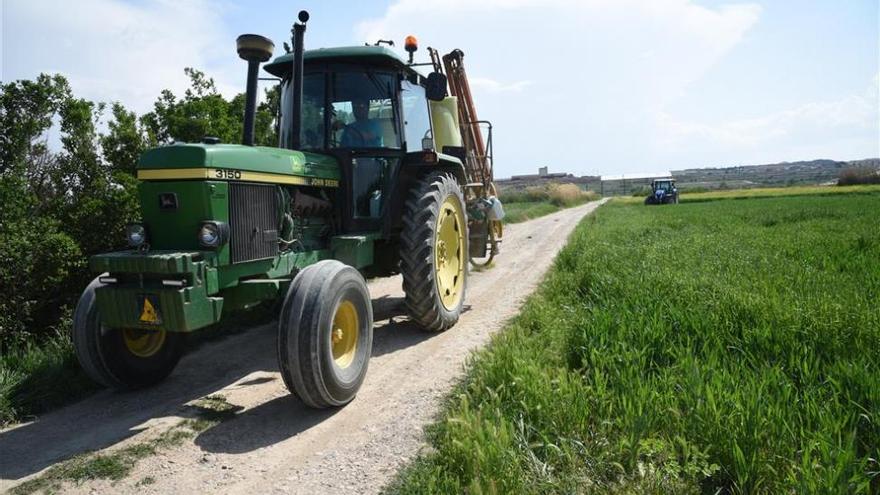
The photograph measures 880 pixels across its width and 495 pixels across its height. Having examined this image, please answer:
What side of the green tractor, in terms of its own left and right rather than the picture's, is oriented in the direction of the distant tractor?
back

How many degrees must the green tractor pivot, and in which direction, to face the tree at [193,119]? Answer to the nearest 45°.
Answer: approximately 135° to its right

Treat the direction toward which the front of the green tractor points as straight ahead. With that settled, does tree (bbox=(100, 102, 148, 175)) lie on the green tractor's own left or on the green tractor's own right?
on the green tractor's own right

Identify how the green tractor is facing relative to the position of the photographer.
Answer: facing the viewer and to the left of the viewer
